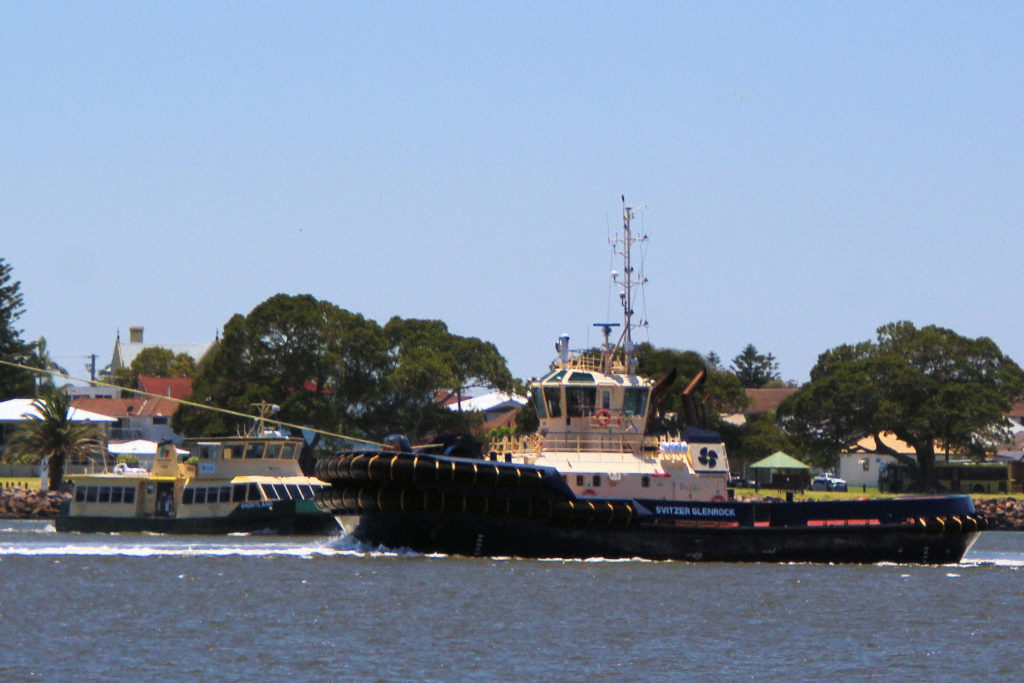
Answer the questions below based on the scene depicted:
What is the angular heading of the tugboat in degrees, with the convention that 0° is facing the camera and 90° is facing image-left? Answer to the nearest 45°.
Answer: approximately 90°

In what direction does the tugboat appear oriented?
to the viewer's left
